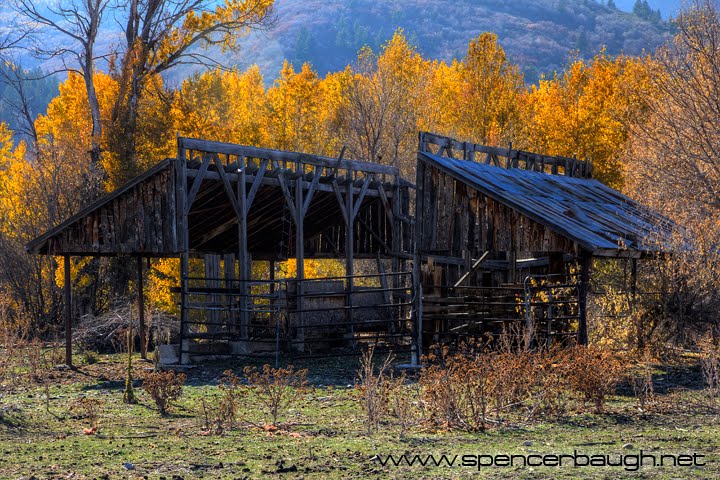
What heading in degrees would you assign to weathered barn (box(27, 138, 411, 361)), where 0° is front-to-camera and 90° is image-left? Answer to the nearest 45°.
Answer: approximately 315°

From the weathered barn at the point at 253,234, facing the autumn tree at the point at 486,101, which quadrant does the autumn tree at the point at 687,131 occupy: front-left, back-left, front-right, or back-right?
front-right

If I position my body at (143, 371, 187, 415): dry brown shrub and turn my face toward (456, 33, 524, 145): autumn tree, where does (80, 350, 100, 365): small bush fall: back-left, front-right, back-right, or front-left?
front-left

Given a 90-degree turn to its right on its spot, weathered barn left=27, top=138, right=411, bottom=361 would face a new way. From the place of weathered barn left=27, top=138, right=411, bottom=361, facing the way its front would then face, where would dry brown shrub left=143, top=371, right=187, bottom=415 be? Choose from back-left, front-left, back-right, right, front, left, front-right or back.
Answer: front-left

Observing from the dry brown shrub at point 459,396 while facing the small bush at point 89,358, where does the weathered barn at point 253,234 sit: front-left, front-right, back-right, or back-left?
front-right

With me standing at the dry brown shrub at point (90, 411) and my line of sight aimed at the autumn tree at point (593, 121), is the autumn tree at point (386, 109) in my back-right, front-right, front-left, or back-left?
front-left

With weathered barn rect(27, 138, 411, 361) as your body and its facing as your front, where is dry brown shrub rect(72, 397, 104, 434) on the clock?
The dry brown shrub is roughly at 2 o'clock from the weathered barn.

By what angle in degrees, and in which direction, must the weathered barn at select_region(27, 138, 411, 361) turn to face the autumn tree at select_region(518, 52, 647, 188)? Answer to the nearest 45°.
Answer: approximately 90° to its left

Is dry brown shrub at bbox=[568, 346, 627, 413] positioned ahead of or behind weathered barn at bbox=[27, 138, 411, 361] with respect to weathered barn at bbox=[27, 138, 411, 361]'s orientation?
ahead
